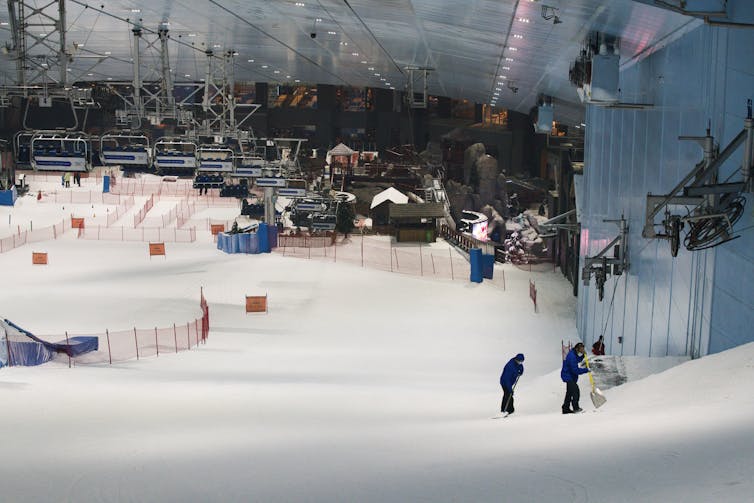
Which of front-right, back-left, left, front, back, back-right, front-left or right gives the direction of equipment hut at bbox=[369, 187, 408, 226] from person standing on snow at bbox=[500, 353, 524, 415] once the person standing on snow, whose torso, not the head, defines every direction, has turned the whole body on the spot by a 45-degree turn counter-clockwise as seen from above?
front-left

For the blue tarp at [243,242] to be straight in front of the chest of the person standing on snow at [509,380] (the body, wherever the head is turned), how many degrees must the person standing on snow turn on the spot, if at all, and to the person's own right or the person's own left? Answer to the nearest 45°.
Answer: approximately 135° to the person's own left

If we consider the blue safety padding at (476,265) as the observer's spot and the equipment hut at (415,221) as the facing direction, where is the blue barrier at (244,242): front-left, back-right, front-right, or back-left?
front-left

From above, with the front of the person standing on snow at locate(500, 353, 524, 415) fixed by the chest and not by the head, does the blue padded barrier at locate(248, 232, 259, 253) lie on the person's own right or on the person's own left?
on the person's own left

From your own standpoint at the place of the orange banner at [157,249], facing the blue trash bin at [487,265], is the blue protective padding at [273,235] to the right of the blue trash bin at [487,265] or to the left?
left

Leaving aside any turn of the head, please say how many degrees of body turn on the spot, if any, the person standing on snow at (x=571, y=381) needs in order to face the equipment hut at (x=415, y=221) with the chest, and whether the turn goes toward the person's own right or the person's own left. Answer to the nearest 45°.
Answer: approximately 90° to the person's own left

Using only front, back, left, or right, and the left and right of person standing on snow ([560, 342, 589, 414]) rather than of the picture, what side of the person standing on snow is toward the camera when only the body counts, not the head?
right

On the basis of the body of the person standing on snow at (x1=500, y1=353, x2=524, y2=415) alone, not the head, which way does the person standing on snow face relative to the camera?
to the viewer's right

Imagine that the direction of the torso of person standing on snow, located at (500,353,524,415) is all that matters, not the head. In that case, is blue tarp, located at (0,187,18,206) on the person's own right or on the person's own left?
on the person's own left

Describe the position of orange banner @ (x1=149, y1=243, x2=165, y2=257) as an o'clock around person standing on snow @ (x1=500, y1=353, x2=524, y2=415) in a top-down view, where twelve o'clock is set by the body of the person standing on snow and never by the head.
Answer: The orange banner is roughly at 8 o'clock from the person standing on snow.

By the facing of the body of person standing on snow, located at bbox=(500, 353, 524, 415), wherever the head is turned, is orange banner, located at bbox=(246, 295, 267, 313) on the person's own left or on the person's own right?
on the person's own left
